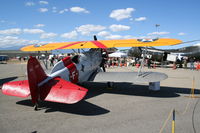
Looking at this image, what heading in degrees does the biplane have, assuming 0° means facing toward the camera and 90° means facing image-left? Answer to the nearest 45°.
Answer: approximately 225°
